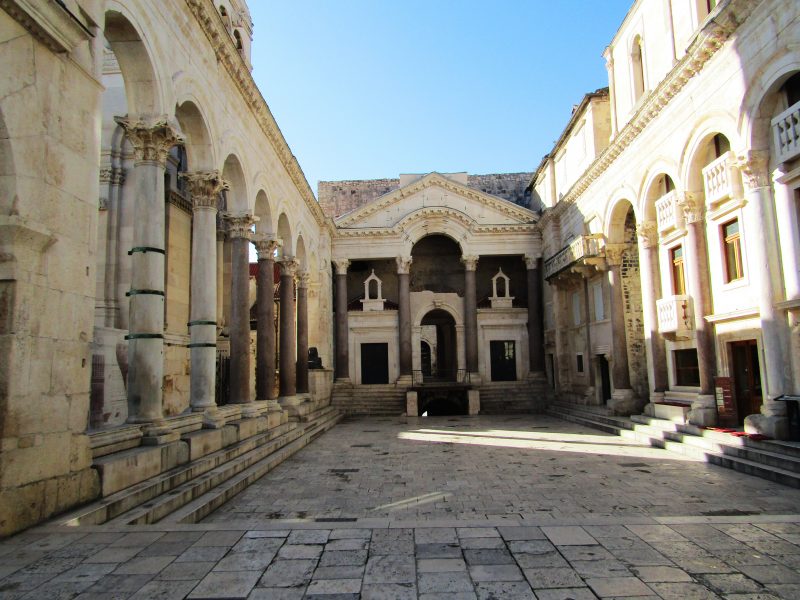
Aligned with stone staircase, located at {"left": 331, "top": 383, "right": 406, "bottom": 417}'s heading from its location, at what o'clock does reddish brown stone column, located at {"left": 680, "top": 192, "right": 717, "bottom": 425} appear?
The reddish brown stone column is roughly at 11 o'clock from the stone staircase.

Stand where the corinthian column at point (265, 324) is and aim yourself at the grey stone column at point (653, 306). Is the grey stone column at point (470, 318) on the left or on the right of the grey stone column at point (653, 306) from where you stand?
left

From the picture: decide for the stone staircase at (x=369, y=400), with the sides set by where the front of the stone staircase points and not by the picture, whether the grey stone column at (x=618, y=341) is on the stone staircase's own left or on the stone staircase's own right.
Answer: on the stone staircase's own left

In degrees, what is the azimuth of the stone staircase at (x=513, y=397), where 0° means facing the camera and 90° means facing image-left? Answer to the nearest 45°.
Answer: approximately 0°
